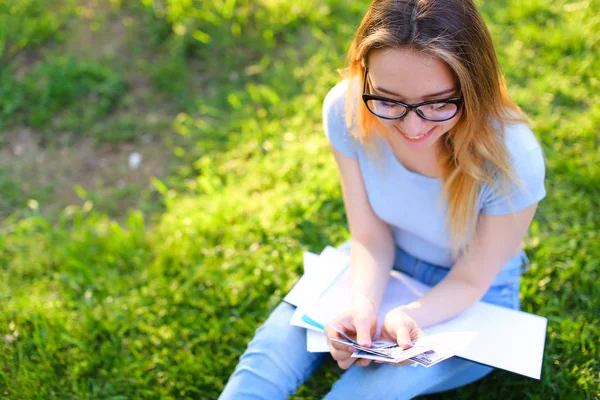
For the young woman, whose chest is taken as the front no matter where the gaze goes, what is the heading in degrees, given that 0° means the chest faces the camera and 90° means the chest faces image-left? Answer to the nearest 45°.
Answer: approximately 45°
